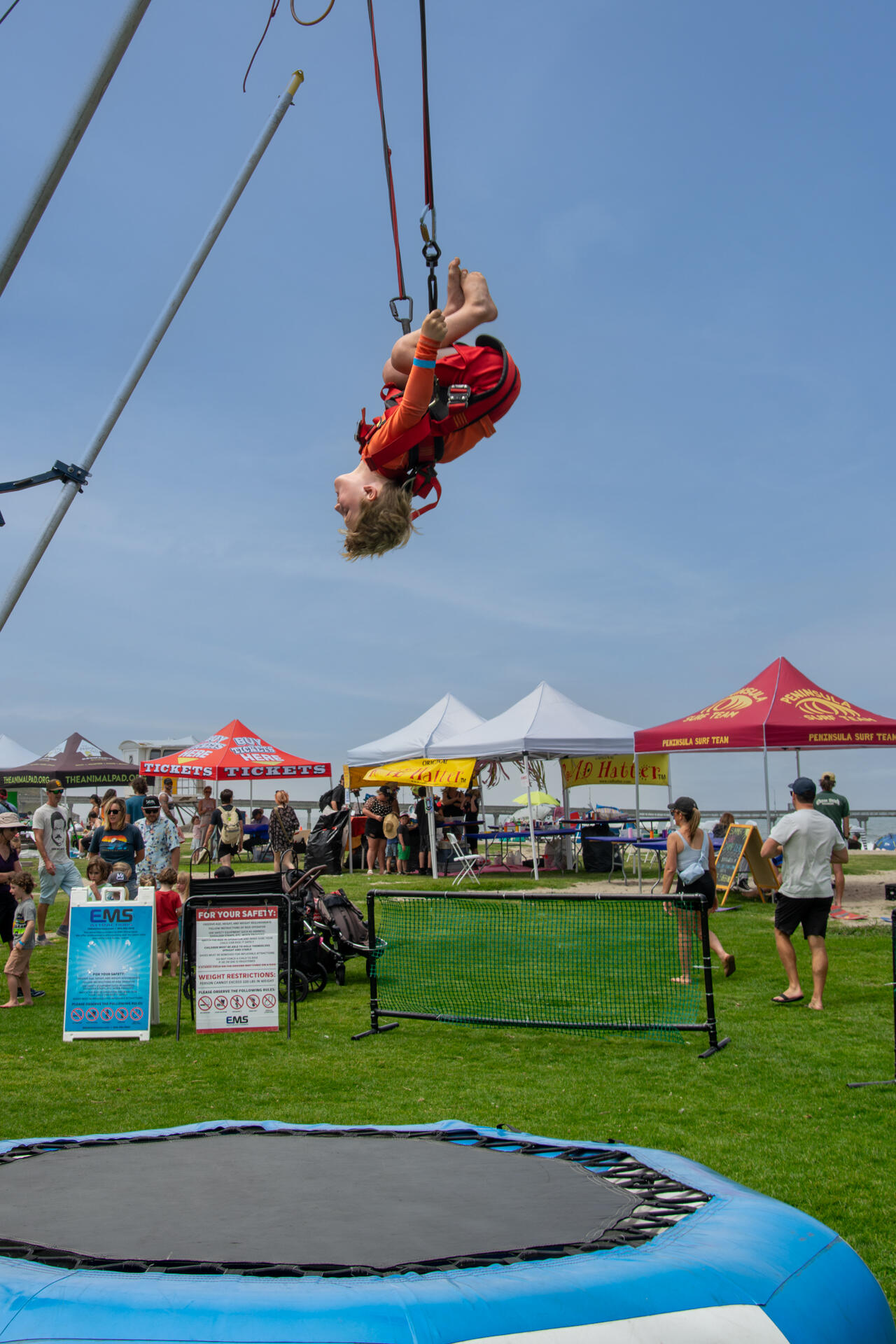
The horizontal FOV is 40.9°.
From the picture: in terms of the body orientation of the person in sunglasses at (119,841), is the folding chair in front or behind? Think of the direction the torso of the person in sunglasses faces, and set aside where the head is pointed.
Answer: behind

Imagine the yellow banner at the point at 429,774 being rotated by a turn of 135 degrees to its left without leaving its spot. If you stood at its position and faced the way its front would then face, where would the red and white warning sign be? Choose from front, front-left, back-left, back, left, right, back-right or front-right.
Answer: back-right

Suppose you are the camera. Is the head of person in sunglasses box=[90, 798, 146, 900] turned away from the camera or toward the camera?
toward the camera

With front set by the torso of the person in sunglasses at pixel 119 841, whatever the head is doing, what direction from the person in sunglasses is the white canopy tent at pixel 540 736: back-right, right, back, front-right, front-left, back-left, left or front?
back-left

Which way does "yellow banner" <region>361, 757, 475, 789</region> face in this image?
toward the camera

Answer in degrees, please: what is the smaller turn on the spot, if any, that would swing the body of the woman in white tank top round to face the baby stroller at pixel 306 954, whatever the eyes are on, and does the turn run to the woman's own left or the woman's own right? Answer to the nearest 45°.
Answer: approximately 45° to the woman's own left

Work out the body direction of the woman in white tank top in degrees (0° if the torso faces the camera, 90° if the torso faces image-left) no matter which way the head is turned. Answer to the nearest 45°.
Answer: approximately 135°

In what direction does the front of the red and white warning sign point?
toward the camera

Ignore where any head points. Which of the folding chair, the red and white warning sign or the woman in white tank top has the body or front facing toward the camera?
the red and white warning sign

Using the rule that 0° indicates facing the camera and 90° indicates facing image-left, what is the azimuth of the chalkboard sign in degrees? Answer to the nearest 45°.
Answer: approximately 45°

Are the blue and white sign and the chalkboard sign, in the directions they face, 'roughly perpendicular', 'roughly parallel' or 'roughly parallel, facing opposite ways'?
roughly perpendicular

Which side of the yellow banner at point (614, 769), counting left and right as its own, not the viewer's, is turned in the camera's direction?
front

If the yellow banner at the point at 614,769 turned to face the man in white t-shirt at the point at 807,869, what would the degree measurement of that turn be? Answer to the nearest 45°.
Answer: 0° — it already faces them
